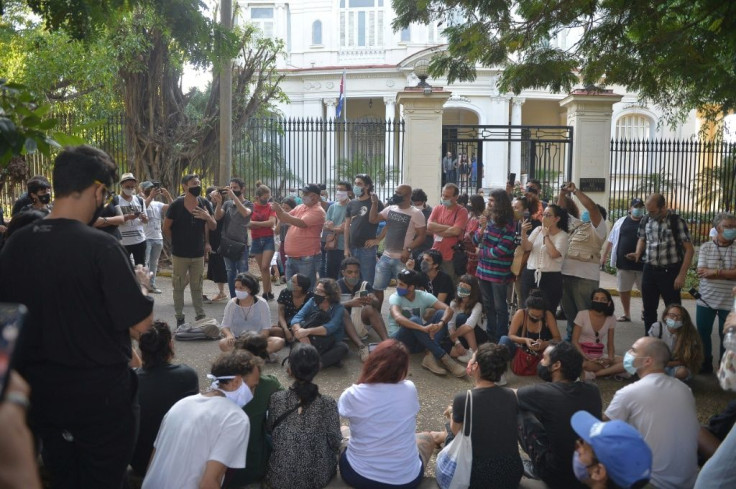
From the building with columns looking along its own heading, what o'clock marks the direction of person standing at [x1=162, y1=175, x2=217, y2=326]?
The person standing is roughly at 12 o'clock from the building with columns.

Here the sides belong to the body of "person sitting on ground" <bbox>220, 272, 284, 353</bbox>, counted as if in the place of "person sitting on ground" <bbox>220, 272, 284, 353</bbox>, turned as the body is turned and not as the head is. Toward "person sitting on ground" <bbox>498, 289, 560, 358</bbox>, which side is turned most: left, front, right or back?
left

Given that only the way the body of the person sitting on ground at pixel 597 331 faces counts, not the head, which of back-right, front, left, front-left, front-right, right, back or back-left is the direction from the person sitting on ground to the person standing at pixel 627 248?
back

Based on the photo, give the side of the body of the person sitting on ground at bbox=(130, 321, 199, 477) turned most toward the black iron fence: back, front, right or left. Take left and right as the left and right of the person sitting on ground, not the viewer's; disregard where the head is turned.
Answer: front

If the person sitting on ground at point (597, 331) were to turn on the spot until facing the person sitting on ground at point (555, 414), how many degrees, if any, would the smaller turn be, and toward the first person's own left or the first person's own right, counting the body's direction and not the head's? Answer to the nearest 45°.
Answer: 0° — they already face them

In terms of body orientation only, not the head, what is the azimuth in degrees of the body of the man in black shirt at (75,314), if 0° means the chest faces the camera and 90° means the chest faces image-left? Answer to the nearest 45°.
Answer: approximately 225°

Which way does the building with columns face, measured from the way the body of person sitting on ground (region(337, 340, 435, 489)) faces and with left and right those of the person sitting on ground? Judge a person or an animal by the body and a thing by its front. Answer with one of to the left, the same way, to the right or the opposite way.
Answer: the opposite way

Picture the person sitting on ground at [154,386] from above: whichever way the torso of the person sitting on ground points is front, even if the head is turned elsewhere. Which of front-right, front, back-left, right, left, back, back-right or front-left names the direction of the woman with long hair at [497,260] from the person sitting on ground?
front

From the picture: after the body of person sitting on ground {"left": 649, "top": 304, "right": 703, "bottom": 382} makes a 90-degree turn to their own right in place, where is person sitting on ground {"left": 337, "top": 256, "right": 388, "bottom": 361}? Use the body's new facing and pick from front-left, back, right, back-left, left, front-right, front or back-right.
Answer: front-left

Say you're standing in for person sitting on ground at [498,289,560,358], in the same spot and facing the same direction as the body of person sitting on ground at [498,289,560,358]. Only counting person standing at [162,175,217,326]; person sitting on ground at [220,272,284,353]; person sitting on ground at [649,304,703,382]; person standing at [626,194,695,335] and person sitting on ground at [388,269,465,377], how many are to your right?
3

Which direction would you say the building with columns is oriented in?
toward the camera

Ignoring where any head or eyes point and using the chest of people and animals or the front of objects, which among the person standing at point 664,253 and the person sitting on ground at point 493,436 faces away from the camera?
the person sitting on ground

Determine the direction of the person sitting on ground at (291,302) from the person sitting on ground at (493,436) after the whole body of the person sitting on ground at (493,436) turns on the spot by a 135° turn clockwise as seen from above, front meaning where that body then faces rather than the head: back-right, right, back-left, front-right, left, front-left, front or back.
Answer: back

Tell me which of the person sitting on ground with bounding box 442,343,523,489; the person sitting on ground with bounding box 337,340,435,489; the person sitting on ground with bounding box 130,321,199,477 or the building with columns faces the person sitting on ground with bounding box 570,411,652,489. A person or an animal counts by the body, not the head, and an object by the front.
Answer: the building with columns

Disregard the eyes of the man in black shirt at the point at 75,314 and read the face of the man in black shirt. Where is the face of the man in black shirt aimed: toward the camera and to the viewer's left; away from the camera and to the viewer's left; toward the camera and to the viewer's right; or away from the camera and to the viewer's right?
away from the camera and to the viewer's right

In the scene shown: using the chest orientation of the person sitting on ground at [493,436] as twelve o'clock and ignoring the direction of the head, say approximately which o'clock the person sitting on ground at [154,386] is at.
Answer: the person sitting on ground at [154,386] is roughly at 9 o'clock from the person sitting on ground at [493,436].

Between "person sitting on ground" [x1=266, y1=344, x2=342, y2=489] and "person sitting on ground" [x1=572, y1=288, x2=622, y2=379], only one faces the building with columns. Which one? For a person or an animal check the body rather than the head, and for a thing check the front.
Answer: "person sitting on ground" [x1=266, y1=344, x2=342, y2=489]

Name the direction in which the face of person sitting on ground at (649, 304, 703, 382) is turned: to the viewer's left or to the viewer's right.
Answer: to the viewer's left

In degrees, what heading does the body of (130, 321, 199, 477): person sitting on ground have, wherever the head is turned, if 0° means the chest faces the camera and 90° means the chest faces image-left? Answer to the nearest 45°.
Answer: approximately 225°
